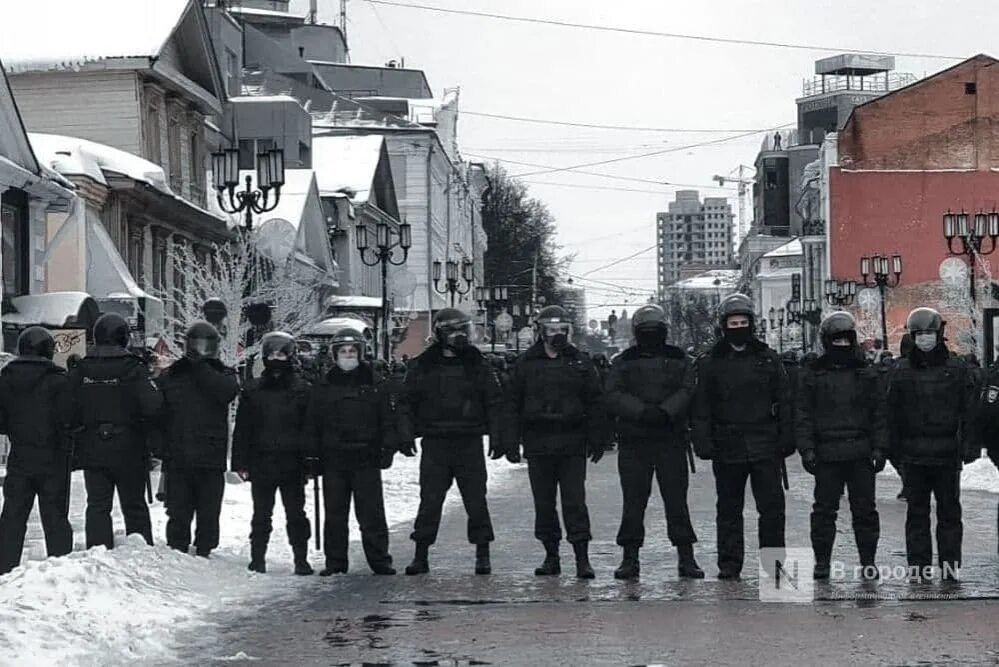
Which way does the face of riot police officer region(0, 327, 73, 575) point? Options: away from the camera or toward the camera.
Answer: away from the camera

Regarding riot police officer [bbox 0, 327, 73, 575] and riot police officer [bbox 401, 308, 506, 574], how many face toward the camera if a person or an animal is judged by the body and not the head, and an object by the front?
1

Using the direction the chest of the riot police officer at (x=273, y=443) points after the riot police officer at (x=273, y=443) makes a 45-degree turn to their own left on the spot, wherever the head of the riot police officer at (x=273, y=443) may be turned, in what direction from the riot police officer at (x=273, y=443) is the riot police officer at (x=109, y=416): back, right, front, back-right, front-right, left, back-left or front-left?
back-right

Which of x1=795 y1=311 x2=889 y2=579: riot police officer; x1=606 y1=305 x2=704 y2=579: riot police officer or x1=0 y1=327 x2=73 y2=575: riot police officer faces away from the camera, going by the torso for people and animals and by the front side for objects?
x1=0 y1=327 x2=73 y2=575: riot police officer

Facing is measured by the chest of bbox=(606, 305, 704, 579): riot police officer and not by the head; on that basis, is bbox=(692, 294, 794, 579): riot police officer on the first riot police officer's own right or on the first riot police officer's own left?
on the first riot police officer's own left

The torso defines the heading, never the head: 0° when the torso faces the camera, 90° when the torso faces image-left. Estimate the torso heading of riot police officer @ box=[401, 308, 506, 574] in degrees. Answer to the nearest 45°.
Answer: approximately 0°

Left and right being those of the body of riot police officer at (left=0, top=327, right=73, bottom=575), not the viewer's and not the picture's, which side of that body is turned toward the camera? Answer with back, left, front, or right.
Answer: back

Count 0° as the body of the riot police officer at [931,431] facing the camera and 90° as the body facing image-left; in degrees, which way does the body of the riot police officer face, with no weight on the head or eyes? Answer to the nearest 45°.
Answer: approximately 0°

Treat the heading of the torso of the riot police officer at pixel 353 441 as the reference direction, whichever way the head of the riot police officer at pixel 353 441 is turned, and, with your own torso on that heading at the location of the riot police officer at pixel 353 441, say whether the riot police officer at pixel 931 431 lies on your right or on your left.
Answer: on your left

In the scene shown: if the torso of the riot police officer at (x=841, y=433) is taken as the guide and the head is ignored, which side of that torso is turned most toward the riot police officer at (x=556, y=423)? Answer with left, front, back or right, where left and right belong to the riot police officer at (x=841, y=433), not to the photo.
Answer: right
